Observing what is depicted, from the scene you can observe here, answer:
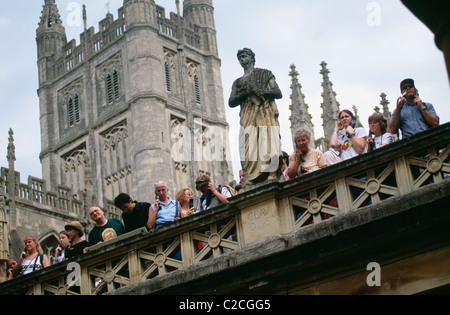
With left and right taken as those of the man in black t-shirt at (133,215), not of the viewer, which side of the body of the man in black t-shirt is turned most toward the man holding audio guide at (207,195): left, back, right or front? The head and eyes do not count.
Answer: left

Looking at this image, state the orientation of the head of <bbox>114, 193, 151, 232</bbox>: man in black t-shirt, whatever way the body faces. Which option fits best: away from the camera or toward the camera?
toward the camera

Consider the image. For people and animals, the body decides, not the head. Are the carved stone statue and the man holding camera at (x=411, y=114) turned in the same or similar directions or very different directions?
same or similar directions

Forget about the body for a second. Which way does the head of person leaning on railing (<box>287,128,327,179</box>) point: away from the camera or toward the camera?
toward the camera

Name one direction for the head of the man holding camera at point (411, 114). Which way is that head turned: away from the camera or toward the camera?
toward the camera

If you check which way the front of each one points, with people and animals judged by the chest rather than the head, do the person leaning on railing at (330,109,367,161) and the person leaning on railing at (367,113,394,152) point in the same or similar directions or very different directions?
same or similar directions

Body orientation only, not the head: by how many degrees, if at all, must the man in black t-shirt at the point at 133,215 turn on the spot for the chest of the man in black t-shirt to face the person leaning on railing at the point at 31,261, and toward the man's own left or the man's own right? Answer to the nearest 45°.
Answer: approximately 90° to the man's own right

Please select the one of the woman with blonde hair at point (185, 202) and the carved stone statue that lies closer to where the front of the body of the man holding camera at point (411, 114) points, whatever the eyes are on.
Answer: the carved stone statue

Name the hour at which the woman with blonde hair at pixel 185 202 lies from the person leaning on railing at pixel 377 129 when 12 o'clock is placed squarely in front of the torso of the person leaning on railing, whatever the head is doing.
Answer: The woman with blonde hair is roughly at 2 o'clock from the person leaning on railing.

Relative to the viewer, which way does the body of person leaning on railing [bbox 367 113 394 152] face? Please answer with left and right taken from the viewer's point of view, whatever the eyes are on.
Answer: facing the viewer and to the left of the viewer

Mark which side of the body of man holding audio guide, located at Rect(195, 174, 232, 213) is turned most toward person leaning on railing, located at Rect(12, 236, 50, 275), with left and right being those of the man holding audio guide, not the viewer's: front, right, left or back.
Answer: right

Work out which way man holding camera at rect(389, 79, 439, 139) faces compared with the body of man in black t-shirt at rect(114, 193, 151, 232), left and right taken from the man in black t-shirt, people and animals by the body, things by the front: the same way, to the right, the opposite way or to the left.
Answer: the same way

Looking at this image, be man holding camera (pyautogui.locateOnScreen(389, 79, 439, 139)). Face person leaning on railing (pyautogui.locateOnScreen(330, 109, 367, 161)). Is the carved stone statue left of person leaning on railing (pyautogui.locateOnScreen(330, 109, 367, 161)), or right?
left

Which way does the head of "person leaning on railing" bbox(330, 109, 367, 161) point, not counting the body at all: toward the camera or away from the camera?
toward the camera

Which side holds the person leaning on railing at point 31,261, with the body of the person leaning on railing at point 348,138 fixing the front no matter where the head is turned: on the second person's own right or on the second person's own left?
on the second person's own right

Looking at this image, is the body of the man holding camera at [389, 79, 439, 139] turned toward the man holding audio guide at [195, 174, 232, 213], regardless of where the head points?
no

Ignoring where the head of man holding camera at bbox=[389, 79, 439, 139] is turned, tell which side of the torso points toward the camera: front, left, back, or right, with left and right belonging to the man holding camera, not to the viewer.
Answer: front

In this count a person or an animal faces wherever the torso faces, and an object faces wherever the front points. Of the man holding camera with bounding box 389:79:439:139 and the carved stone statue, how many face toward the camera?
2

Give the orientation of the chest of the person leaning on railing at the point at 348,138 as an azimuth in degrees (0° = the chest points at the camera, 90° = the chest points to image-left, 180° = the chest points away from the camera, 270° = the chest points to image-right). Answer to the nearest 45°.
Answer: approximately 45°
